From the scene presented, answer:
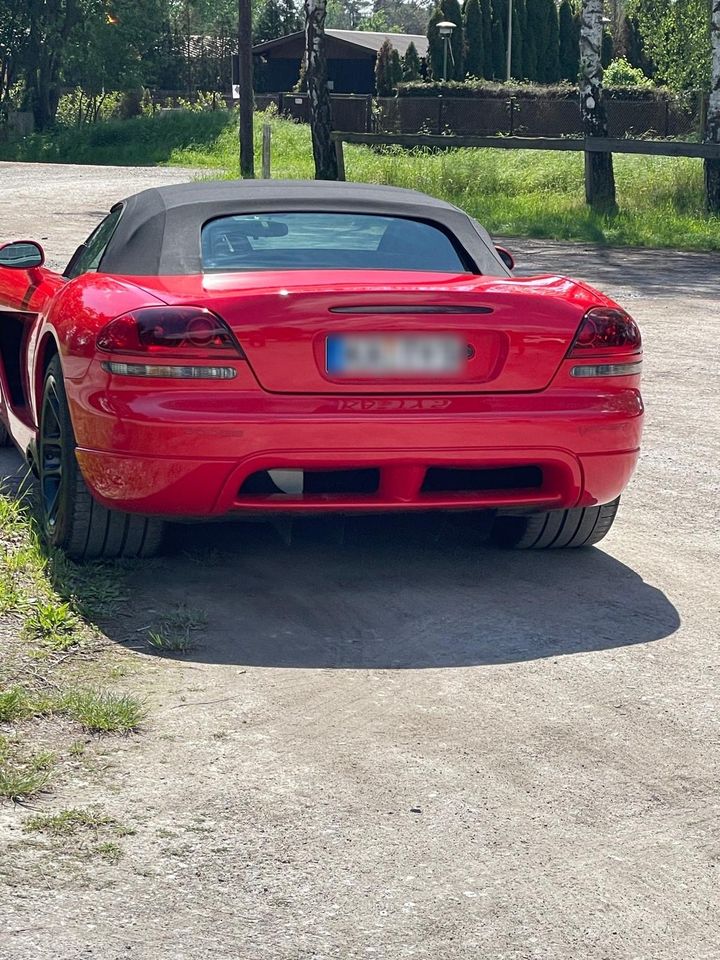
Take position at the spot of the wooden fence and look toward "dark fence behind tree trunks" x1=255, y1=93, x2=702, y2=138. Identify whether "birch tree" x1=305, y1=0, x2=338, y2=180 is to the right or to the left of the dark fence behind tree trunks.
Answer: left

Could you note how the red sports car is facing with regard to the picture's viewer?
facing away from the viewer

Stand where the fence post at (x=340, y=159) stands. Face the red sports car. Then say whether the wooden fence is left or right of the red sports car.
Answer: left

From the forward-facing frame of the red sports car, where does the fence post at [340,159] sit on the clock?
The fence post is roughly at 12 o'clock from the red sports car.

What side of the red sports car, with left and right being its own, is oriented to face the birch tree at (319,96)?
front

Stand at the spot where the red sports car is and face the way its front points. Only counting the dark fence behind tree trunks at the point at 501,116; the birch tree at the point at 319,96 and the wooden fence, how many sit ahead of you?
3

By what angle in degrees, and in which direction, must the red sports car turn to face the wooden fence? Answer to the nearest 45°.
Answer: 0° — it already faces it

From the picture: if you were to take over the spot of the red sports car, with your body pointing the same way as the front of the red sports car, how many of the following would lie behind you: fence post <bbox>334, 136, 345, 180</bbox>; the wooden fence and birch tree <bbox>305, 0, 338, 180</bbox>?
0

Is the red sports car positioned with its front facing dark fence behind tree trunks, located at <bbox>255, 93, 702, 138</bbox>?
yes
